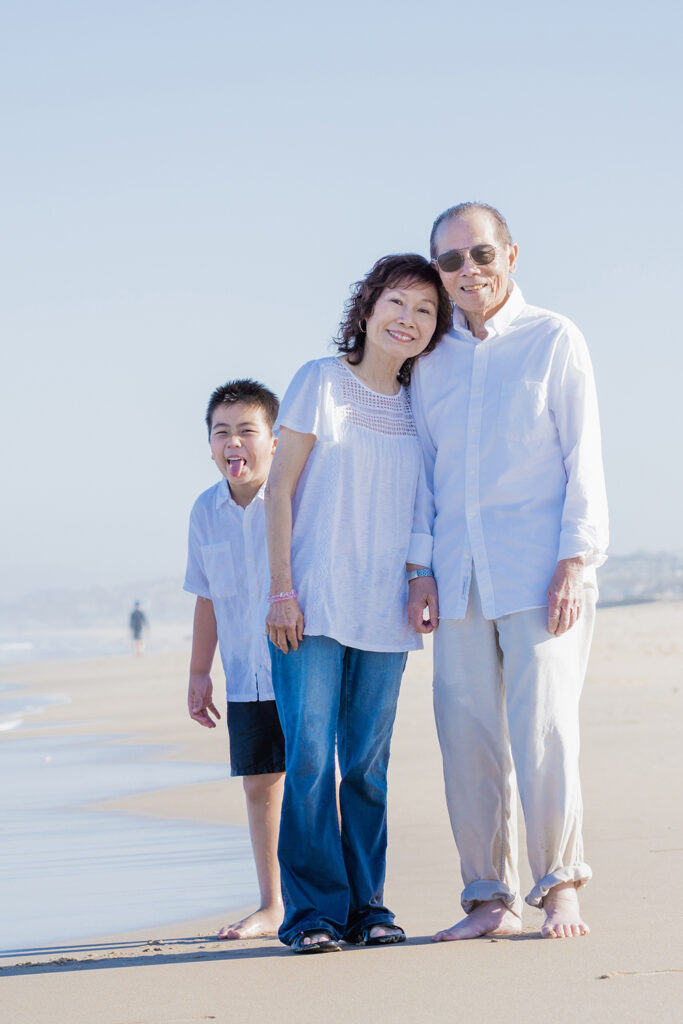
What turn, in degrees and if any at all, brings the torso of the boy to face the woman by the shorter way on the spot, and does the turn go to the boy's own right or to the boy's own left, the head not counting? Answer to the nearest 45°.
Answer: approximately 45° to the boy's own left

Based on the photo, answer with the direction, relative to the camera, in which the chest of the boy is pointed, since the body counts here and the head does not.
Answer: toward the camera

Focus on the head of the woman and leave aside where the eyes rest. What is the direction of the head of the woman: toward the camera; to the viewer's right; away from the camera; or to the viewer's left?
toward the camera

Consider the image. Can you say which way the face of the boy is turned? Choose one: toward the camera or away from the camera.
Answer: toward the camera

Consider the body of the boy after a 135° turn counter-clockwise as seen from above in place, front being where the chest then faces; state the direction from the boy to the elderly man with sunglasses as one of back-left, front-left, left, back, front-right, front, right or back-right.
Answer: right

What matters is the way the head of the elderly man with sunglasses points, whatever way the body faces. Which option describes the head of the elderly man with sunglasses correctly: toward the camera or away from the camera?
toward the camera
